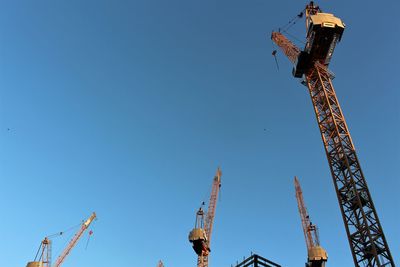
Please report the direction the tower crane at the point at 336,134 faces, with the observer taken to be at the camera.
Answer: facing away from the viewer and to the left of the viewer
